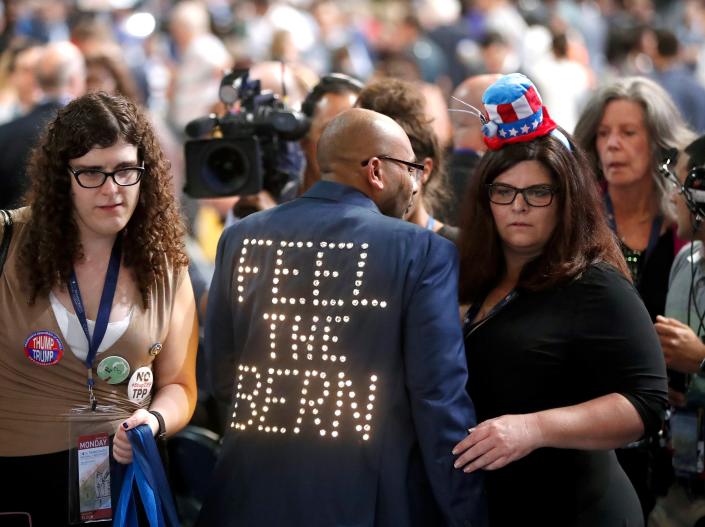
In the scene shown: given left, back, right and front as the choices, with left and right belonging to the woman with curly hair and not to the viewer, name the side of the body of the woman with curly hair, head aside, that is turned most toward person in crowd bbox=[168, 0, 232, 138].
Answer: back

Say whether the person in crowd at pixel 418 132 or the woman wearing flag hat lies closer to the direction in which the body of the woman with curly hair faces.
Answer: the woman wearing flag hat

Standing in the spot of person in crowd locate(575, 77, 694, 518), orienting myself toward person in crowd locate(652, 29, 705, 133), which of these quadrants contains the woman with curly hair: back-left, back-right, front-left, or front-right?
back-left

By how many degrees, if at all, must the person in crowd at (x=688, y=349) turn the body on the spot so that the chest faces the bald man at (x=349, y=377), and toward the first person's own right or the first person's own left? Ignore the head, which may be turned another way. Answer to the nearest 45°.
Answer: approximately 45° to the first person's own left

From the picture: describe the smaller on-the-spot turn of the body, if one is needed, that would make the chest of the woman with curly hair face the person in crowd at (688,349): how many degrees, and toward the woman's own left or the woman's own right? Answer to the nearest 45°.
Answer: approximately 90° to the woman's own left

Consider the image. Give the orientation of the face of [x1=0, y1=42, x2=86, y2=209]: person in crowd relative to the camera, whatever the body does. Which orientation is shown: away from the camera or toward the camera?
away from the camera

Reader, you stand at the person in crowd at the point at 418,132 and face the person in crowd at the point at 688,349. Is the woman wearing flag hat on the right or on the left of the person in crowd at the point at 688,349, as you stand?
right

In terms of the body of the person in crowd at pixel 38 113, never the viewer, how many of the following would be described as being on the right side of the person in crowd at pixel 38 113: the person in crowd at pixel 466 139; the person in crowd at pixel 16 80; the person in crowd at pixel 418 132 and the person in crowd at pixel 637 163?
3

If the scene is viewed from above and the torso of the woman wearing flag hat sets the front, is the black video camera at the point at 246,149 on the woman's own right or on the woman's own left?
on the woman's own right

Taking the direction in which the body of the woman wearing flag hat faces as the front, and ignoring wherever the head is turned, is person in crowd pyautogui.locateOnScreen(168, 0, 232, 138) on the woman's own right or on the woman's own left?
on the woman's own right
